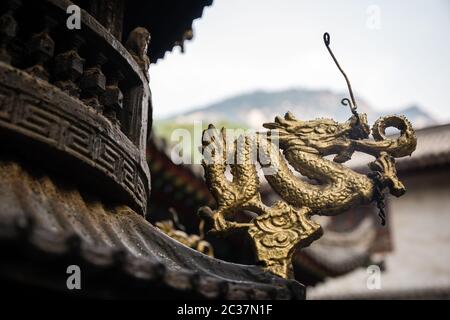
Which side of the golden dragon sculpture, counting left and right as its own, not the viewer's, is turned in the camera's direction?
right
